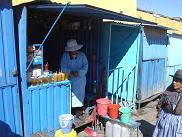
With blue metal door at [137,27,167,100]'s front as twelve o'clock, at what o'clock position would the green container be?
The green container is roughly at 2 o'clock from the blue metal door.

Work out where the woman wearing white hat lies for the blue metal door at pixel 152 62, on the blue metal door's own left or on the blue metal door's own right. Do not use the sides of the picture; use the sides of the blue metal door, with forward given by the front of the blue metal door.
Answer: on the blue metal door's own right

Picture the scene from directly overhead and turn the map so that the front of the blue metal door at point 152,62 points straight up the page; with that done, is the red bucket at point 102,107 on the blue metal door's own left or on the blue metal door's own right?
on the blue metal door's own right

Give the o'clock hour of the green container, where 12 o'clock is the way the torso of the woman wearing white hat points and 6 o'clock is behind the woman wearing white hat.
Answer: The green container is roughly at 10 o'clock from the woman wearing white hat.

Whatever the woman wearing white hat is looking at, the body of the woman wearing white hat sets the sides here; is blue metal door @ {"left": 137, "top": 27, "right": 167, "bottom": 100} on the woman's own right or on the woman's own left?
on the woman's own left

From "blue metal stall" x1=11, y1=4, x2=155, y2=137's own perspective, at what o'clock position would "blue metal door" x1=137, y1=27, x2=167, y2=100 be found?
"blue metal door" x1=137, y1=27, x2=167, y2=100 is roughly at 9 o'clock from "blue metal stall" x1=11, y1=4, x2=155, y2=137.

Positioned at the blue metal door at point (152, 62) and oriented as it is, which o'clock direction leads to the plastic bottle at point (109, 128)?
The plastic bottle is roughly at 2 o'clock from the blue metal door.
